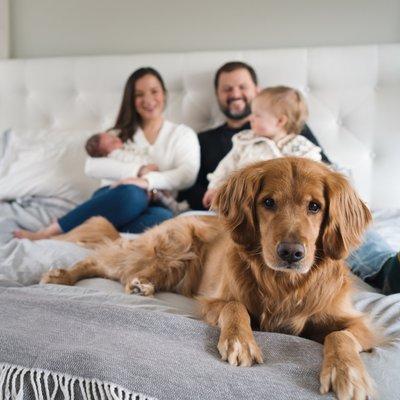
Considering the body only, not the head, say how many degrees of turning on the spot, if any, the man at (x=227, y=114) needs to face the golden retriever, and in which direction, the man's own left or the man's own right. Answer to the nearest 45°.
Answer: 0° — they already face it

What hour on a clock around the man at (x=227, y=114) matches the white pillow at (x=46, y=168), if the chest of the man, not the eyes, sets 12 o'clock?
The white pillow is roughly at 3 o'clock from the man.

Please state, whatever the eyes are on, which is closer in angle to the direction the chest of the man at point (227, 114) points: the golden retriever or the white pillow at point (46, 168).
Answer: the golden retriever

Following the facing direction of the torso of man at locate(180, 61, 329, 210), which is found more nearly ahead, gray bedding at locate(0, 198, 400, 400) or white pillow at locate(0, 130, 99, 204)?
the gray bedding

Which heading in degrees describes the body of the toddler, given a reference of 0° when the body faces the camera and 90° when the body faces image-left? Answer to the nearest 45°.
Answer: approximately 45°

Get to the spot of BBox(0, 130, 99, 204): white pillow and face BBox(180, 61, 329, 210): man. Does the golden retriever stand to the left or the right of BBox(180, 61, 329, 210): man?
right

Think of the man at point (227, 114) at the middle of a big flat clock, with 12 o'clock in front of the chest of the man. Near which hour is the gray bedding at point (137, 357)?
The gray bedding is roughly at 12 o'clock from the man.
